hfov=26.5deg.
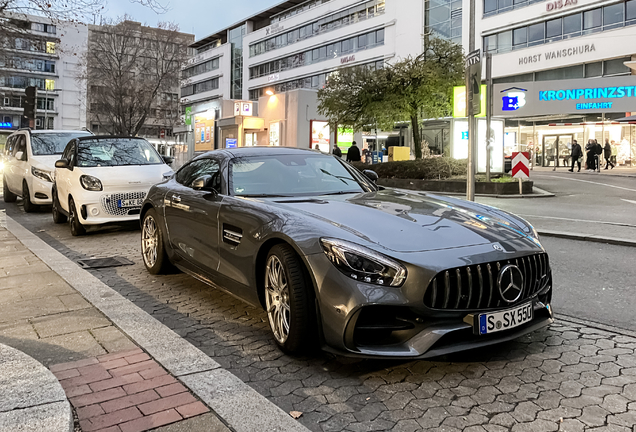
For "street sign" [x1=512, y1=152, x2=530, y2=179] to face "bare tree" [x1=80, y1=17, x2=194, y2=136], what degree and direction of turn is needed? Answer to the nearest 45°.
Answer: approximately 135° to its right

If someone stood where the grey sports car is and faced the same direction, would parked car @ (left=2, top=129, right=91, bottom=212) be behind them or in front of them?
behind

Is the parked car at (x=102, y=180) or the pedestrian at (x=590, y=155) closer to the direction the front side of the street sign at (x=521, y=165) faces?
the parked car

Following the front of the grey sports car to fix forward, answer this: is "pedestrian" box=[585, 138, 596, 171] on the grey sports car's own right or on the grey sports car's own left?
on the grey sports car's own left

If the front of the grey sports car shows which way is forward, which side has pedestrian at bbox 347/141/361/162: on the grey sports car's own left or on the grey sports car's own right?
on the grey sports car's own left

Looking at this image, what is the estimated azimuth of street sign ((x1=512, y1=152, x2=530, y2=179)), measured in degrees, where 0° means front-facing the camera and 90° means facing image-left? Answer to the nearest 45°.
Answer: approximately 0°
